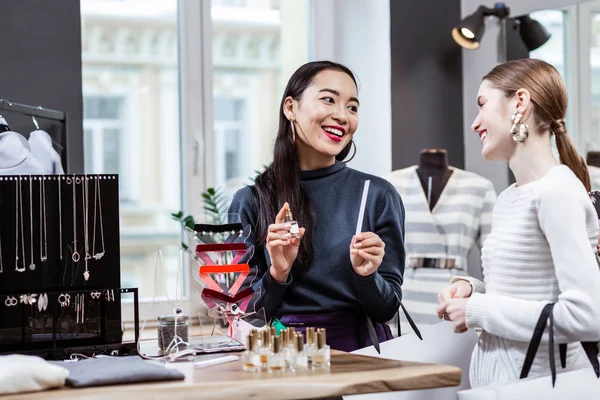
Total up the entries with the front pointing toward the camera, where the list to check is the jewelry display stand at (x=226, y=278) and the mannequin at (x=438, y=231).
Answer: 2

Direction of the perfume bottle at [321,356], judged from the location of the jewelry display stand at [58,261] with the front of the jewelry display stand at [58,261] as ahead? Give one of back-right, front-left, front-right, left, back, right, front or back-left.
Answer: front-left

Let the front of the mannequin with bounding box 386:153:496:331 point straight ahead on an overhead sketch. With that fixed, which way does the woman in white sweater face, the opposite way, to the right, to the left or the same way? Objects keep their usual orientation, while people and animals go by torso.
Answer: to the right

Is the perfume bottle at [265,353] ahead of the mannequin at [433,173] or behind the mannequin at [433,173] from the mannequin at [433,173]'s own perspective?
ahead

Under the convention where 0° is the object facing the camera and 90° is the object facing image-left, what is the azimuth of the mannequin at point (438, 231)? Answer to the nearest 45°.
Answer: approximately 0°

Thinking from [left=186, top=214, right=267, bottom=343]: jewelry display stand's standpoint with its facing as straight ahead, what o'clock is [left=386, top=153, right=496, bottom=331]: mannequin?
The mannequin is roughly at 7 o'clock from the jewelry display stand.

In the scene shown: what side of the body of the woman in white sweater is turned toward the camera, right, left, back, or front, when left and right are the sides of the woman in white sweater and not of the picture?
left

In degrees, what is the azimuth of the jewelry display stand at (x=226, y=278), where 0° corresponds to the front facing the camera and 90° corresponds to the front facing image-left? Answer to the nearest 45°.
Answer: approximately 0°

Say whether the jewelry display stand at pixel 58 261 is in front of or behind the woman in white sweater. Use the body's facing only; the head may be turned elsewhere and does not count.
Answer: in front

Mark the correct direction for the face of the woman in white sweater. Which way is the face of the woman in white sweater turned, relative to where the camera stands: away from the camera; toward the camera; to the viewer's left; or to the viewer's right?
to the viewer's left

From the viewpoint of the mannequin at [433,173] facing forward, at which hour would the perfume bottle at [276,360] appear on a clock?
The perfume bottle is roughly at 12 o'clock from the mannequin.
